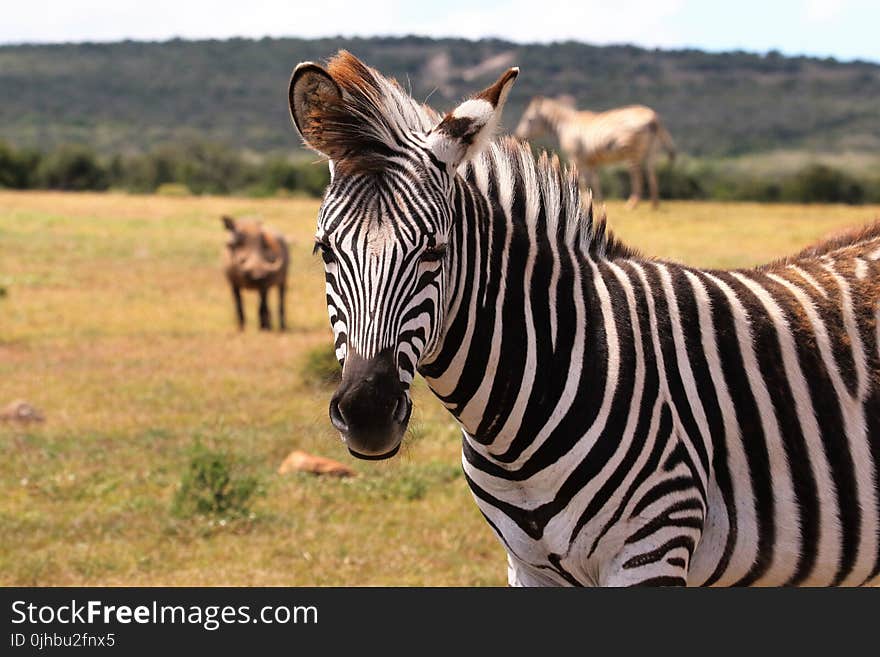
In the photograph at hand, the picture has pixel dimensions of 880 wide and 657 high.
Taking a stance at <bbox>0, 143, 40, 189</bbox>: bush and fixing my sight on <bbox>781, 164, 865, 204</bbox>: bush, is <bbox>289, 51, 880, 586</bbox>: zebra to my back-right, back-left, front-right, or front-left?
front-right

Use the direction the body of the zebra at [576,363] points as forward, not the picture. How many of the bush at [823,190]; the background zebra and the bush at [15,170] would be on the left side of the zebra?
0

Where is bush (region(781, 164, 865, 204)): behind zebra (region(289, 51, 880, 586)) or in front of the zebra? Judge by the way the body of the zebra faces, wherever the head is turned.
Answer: behind

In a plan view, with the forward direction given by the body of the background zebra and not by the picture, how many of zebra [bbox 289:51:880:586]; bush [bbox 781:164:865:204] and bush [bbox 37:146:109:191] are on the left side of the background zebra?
1

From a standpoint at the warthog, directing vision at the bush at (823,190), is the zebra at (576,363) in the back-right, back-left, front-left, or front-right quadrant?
back-right

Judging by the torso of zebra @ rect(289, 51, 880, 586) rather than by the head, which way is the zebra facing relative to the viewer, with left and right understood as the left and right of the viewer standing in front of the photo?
facing the viewer and to the left of the viewer

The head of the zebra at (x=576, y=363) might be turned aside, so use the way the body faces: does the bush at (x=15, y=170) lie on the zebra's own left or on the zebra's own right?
on the zebra's own right

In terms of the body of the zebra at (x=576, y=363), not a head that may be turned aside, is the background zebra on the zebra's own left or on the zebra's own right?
on the zebra's own right

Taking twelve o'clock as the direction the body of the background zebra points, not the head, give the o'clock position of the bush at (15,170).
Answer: The bush is roughly at 1 o'clock from the background zebra.

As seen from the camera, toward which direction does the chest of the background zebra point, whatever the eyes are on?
to the viewer's left

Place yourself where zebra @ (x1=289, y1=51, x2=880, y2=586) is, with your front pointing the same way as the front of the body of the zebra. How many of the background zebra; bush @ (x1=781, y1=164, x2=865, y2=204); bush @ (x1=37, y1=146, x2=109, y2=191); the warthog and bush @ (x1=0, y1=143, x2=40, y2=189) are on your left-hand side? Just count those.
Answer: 0

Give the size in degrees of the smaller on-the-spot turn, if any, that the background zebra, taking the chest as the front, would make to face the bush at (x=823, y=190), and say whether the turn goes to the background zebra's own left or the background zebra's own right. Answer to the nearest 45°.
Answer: approximately 135° to the background zebra's own right

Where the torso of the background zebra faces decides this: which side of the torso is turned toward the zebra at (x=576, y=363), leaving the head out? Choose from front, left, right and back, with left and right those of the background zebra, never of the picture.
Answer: left

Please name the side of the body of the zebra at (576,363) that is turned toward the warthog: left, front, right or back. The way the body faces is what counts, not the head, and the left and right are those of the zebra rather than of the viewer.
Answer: right
